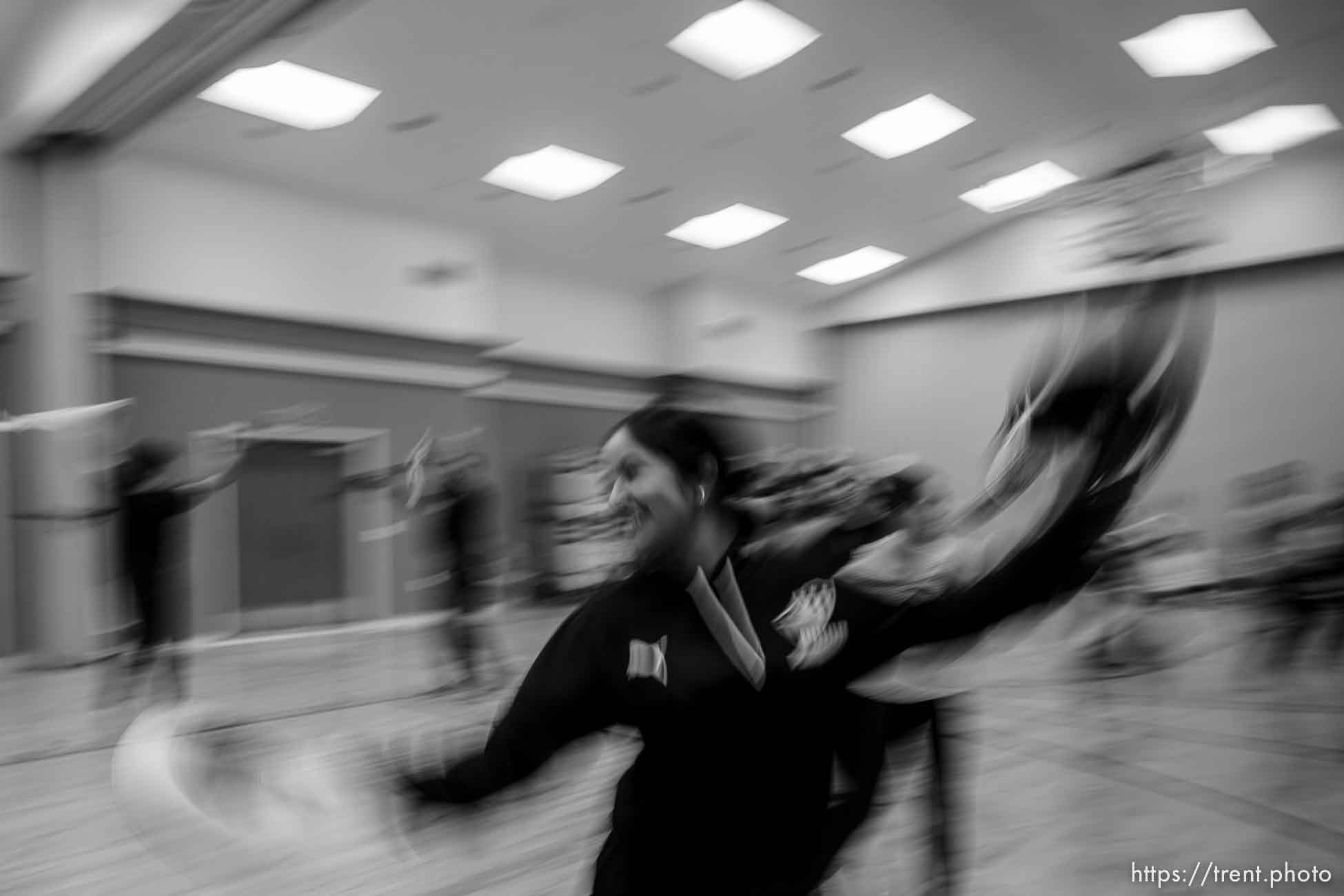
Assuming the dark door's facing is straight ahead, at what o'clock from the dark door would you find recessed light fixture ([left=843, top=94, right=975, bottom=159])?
The recessed light fixture is roughly at 11 o'clock from the dark door.

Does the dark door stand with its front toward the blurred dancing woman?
yes

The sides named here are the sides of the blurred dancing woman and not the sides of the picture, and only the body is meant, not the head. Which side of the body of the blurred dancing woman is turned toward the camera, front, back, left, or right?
front
